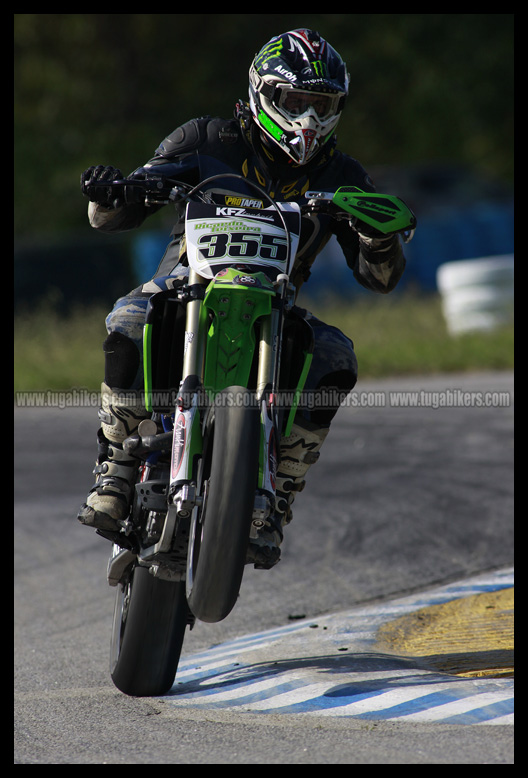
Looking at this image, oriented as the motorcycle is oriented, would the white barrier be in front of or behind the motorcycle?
behind

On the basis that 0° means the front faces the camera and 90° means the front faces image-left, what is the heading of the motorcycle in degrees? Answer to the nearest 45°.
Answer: approximately 0°

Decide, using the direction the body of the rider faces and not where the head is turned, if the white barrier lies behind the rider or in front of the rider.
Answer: behind
